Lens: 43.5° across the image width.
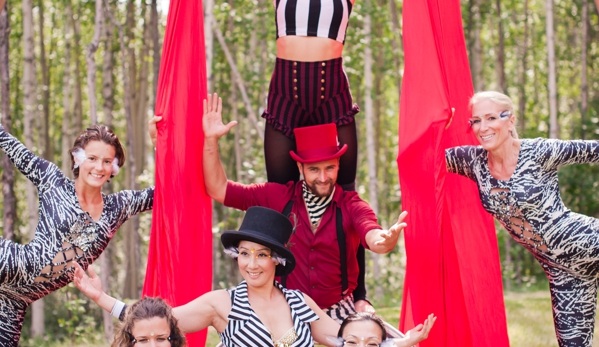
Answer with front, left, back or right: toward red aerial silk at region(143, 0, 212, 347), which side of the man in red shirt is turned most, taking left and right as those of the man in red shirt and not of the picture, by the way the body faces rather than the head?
right

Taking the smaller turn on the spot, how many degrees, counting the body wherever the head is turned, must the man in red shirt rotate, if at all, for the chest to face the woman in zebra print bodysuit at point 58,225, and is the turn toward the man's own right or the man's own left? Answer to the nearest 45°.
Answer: approximately 90° to the man's own right

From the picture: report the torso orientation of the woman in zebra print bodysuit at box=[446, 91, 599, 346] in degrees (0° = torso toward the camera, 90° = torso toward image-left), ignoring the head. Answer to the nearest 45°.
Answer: approximately 45°

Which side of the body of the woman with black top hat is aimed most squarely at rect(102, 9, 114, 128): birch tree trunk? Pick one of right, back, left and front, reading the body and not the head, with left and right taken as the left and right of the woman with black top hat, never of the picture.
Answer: back

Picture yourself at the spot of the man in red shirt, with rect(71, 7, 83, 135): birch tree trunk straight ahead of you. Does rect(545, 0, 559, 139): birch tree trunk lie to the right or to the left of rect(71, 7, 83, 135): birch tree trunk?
right

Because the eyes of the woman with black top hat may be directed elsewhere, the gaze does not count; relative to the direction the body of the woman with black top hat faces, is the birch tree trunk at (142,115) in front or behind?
behind

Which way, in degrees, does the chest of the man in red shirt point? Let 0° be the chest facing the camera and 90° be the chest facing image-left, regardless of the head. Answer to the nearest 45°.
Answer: approximately 0°

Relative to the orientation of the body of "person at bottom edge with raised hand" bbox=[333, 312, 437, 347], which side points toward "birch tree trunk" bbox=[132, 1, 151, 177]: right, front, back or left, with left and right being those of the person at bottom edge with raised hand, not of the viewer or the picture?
back
